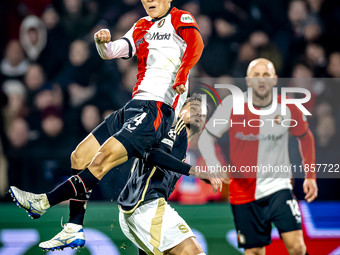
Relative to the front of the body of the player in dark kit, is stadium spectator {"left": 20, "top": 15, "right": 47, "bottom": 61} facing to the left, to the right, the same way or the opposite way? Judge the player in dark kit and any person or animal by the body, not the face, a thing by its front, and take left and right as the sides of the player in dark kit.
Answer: to the right

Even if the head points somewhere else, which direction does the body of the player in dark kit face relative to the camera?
to the viewer's right

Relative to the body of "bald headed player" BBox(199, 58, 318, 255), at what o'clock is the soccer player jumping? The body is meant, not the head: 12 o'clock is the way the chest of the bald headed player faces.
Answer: The soccer player jumping is roughly at 2 o'clock from the bald headed player.

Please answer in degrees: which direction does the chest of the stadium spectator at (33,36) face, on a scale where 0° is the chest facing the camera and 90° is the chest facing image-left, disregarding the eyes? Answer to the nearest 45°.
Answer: approximately 0°
